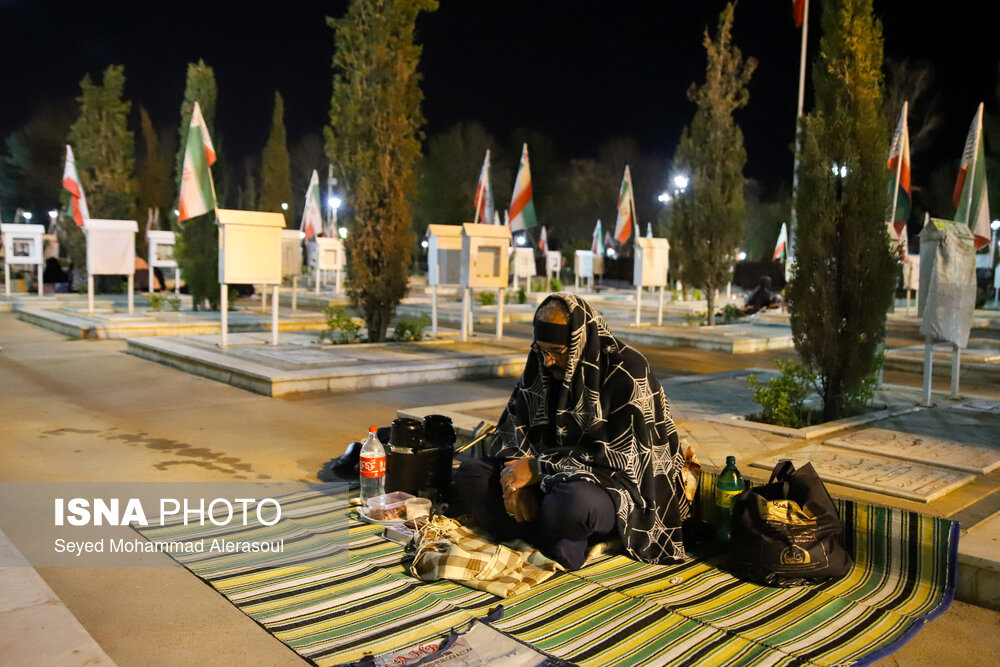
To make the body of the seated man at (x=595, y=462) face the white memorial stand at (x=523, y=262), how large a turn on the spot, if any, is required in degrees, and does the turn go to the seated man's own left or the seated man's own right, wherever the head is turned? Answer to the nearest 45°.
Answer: approximately 135° to the seated man's own right

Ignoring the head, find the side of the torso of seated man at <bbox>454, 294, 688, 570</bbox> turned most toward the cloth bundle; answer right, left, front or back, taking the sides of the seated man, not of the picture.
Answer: front

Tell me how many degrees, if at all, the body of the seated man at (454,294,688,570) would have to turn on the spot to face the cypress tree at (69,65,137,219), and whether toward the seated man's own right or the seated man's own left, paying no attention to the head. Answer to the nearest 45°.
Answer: approximately 90° to the seated man's own right

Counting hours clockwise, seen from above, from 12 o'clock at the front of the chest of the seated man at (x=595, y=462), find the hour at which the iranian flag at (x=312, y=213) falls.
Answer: The iranian flag is roughly at 4 o'clock from the seated man.

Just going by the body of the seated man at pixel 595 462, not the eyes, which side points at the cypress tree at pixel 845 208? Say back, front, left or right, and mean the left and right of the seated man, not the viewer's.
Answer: back

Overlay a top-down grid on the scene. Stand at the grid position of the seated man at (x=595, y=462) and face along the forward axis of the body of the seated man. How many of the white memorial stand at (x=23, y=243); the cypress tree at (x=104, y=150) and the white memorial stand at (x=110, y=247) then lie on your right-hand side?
3

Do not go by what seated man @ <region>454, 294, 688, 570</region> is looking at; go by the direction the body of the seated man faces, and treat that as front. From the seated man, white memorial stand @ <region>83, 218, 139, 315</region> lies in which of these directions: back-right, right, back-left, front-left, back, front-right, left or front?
right

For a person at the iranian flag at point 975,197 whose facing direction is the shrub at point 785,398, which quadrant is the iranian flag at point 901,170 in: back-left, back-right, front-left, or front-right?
back-right

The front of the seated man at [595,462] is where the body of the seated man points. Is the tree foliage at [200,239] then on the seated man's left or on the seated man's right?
on the seated man's right

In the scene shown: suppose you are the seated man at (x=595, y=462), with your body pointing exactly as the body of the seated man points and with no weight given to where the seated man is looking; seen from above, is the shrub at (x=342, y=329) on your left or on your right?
on your right

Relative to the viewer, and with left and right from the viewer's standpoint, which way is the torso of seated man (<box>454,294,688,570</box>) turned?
facing the viewer and to the left of the viewer
